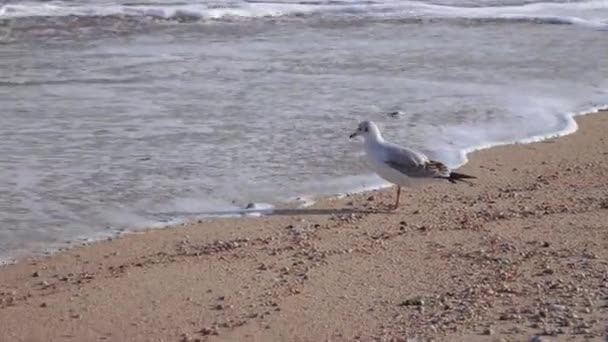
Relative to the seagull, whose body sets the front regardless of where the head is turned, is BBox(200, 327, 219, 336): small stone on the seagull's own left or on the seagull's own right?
on the seagull's own left

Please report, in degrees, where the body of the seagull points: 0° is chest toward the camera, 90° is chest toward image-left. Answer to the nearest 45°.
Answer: approximately 90°

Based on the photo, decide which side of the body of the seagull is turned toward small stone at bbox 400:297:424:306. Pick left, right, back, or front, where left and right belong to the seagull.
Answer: left

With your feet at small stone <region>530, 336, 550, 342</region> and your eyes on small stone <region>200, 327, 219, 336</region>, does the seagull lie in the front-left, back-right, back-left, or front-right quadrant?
front-right
